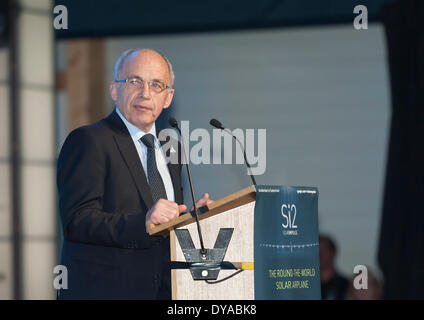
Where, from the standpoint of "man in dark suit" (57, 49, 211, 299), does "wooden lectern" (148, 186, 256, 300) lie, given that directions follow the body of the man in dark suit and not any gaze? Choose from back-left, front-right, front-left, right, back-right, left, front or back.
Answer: front

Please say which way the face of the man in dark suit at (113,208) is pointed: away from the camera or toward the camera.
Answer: toward the camera

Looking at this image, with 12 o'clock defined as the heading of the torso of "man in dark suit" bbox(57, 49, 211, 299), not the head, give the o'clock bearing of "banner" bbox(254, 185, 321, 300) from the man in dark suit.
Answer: The banner is roughly at 11 o'clock from the man in dark suit.
